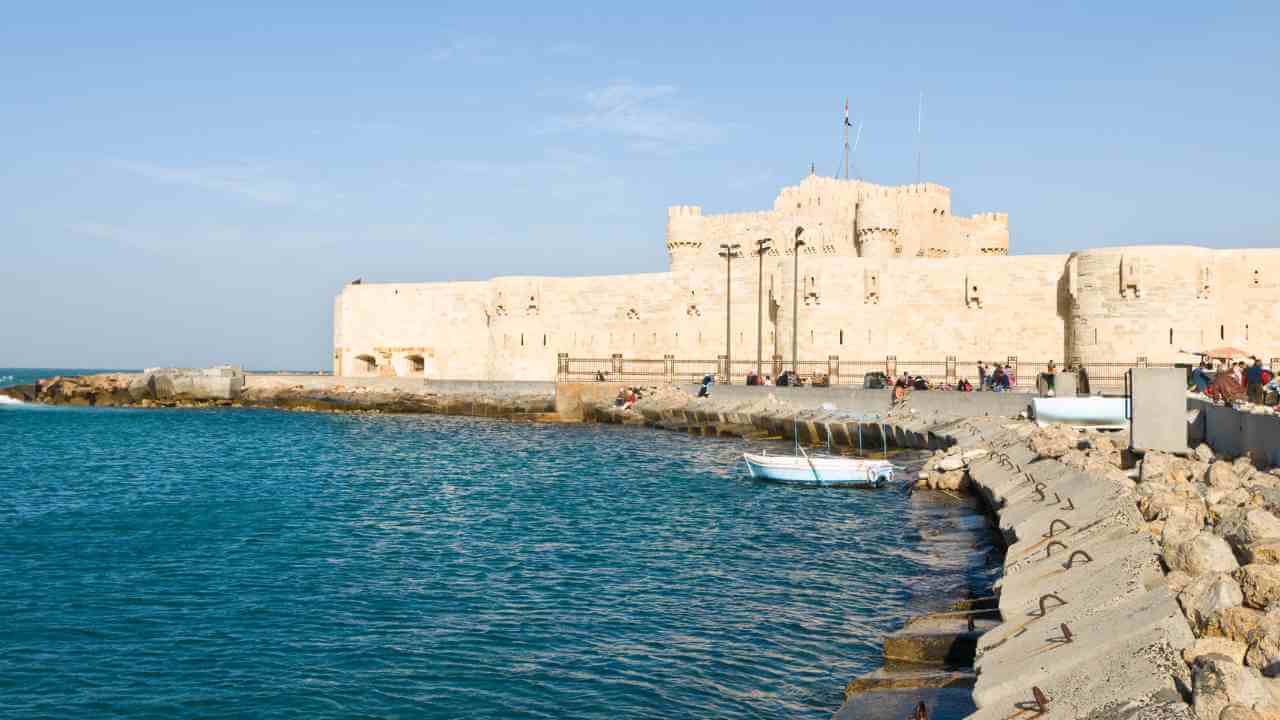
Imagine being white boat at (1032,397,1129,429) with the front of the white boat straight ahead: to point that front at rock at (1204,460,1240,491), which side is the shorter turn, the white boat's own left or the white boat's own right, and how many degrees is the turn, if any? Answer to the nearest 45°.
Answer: approximately 90° to the white boat's own left

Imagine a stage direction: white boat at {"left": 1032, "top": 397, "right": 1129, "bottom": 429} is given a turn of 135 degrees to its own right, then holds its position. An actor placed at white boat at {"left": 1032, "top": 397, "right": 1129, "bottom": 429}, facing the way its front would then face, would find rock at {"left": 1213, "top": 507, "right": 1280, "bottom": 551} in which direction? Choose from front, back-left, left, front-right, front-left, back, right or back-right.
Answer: back-right

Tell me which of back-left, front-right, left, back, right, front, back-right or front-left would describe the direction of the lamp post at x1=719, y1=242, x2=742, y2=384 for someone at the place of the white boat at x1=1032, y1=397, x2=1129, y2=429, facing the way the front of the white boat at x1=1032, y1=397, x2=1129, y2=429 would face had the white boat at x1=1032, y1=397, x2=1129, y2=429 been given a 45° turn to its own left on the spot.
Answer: right

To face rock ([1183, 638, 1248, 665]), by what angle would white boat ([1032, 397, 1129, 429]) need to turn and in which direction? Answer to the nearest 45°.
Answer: approximately 90° to its left

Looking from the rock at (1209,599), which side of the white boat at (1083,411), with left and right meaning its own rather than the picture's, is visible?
left

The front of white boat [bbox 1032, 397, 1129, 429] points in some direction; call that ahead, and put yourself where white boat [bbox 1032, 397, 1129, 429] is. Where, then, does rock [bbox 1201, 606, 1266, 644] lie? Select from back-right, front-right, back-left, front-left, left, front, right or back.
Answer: left

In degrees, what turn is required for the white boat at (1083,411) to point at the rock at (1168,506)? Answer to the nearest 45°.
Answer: approximately 90° to its left

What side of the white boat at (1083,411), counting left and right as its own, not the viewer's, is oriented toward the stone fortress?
right

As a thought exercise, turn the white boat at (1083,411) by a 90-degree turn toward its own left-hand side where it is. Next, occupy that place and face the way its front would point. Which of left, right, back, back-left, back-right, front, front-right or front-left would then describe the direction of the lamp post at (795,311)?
back-right

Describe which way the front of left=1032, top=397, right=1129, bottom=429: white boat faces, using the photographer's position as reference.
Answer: facing to the left of the viewer

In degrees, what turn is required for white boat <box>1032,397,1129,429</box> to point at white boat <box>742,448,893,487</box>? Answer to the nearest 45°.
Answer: approximately 45° to its left

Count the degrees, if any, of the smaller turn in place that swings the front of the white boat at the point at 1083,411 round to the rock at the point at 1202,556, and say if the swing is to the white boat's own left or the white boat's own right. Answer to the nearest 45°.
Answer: approximately 90° to the white boat's own left
